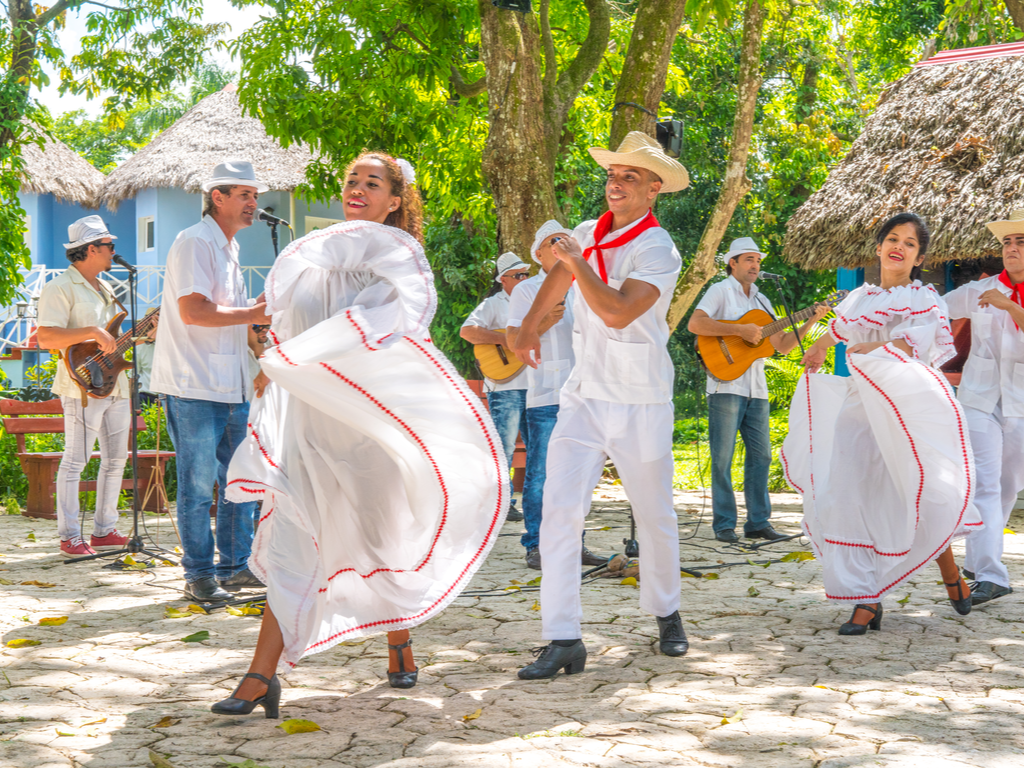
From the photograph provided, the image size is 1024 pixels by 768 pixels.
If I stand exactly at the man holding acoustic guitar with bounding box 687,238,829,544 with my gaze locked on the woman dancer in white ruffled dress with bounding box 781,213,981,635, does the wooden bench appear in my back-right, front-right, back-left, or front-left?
back-right

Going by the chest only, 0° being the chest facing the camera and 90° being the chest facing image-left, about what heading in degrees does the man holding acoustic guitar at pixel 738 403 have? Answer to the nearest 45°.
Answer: approximately 315°

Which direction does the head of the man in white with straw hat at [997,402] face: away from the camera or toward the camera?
toward the camera

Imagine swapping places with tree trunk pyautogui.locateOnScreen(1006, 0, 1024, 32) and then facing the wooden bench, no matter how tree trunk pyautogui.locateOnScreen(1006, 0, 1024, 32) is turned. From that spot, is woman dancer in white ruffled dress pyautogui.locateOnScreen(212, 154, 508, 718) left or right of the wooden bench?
left

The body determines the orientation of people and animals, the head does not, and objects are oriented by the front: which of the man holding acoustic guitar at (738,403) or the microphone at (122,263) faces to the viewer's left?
the microphone

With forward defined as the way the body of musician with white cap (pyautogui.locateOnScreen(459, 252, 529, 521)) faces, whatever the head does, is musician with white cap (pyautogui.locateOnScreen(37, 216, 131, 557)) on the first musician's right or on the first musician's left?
on the first musician's right

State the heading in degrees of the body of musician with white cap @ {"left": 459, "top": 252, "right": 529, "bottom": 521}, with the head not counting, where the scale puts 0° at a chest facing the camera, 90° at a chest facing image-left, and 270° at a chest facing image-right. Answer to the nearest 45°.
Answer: approximately 315°

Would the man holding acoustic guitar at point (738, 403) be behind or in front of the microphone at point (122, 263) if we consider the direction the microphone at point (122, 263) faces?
behind

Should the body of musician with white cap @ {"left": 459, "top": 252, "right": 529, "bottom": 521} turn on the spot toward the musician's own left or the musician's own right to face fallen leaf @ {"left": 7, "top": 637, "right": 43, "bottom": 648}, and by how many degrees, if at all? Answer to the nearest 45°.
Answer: approximately 90° to the musician's own right

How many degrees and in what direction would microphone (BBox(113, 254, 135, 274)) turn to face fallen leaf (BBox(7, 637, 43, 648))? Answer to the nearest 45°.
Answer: approximately 90° to its left

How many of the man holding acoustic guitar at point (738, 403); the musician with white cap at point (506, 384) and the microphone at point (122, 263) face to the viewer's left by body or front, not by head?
1

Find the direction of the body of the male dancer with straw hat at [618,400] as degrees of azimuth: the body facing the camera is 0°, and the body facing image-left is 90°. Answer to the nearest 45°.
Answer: approximately 45°

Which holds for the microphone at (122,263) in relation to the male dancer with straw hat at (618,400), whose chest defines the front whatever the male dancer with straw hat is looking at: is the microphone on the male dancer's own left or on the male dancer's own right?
on the male dancer's own right

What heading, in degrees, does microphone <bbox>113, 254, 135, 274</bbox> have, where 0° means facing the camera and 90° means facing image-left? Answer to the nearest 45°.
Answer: approximately 90°
